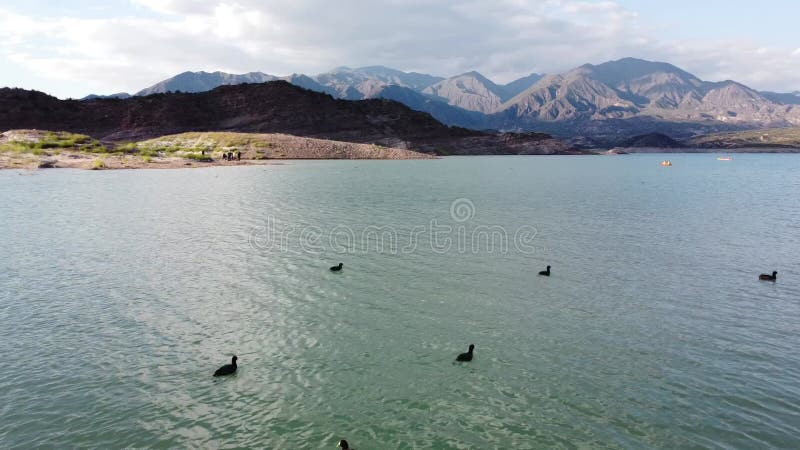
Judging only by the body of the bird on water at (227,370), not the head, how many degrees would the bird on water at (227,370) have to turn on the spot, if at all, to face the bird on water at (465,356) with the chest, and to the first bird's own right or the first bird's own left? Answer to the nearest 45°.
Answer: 0° — it already faces it

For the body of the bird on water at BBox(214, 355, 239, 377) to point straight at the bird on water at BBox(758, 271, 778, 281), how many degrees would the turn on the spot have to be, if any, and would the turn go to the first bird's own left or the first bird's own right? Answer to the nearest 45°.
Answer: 0° — it already faces it

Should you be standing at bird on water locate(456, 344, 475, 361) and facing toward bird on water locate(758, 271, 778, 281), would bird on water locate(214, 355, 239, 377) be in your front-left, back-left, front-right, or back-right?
back-left

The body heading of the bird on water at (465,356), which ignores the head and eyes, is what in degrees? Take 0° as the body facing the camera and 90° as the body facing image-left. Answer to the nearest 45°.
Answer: approximately 270°

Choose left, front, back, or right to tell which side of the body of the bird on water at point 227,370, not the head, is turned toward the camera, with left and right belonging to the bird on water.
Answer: right

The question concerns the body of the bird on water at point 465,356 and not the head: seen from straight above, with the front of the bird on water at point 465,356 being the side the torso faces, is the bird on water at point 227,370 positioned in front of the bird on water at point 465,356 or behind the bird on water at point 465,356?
behind
